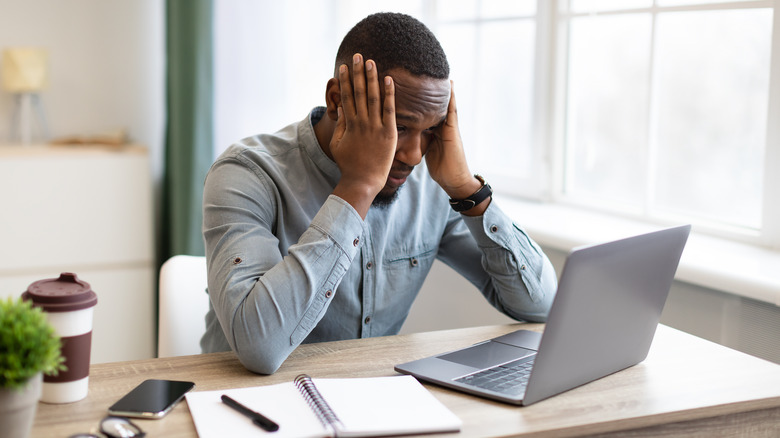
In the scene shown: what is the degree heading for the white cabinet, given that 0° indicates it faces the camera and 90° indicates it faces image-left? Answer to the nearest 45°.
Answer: approximately 0°

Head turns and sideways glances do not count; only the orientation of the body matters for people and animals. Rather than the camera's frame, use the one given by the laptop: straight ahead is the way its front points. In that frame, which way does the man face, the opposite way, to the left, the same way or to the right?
the opposite way

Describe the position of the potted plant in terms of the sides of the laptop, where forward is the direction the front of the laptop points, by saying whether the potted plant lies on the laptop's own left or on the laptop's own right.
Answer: on the laptop's own left

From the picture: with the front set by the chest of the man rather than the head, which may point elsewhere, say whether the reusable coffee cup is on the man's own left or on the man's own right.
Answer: on the man's own right

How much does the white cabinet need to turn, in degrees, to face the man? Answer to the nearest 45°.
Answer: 0° — it already faces them

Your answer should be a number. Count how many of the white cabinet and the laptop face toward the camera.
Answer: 1

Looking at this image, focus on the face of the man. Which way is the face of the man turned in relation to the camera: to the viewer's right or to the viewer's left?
to the viewer's right

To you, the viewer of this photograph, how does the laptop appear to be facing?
facing away from the viewer and to the left of the viewer

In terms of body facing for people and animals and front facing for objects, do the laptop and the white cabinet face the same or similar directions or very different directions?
very different directions
